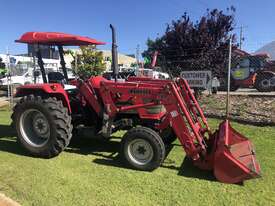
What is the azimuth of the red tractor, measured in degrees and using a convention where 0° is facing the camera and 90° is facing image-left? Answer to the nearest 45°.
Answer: approximately 315°
